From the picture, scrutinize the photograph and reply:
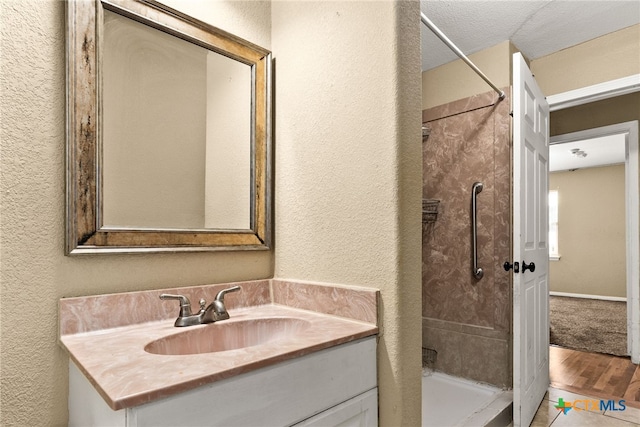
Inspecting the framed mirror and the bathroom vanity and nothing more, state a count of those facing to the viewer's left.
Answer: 0

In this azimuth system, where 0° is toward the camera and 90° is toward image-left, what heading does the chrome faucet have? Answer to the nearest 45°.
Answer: approximately 315°

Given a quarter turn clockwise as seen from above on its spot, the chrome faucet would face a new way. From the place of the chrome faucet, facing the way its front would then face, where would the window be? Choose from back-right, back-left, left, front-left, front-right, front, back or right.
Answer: back

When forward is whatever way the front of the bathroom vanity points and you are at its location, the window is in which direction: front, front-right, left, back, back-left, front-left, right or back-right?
left

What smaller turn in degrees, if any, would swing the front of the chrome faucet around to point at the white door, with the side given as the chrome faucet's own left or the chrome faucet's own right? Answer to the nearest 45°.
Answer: approximately 45° to the chrome faucet's own left

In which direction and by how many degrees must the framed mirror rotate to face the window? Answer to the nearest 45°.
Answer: approximately 90° to its left

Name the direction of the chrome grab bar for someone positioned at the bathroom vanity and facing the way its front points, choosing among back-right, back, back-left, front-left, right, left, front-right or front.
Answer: left

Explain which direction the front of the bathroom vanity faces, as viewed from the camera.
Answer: facing the viewer and to the right of the viewer

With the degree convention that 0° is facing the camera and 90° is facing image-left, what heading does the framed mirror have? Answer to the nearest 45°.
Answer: approximately 315°

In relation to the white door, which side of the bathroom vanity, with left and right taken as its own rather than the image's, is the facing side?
left
